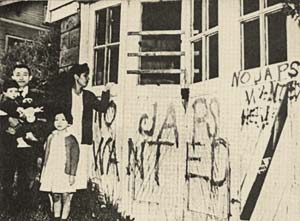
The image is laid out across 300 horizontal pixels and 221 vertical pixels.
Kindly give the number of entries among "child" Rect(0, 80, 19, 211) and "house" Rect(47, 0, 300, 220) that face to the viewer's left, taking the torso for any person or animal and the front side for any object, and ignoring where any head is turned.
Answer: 0

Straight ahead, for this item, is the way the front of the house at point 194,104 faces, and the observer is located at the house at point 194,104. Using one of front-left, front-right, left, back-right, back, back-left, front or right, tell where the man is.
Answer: right

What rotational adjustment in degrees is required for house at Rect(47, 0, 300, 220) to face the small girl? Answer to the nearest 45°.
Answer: approximately 90° to its right

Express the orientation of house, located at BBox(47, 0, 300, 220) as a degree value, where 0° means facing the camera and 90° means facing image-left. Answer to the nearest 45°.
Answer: approximately 0°

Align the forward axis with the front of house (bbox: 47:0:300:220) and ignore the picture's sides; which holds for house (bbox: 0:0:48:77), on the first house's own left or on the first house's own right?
on the first house's own right

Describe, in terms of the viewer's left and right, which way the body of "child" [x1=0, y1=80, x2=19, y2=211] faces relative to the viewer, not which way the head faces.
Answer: facing the viewer and to the right of the viewer
